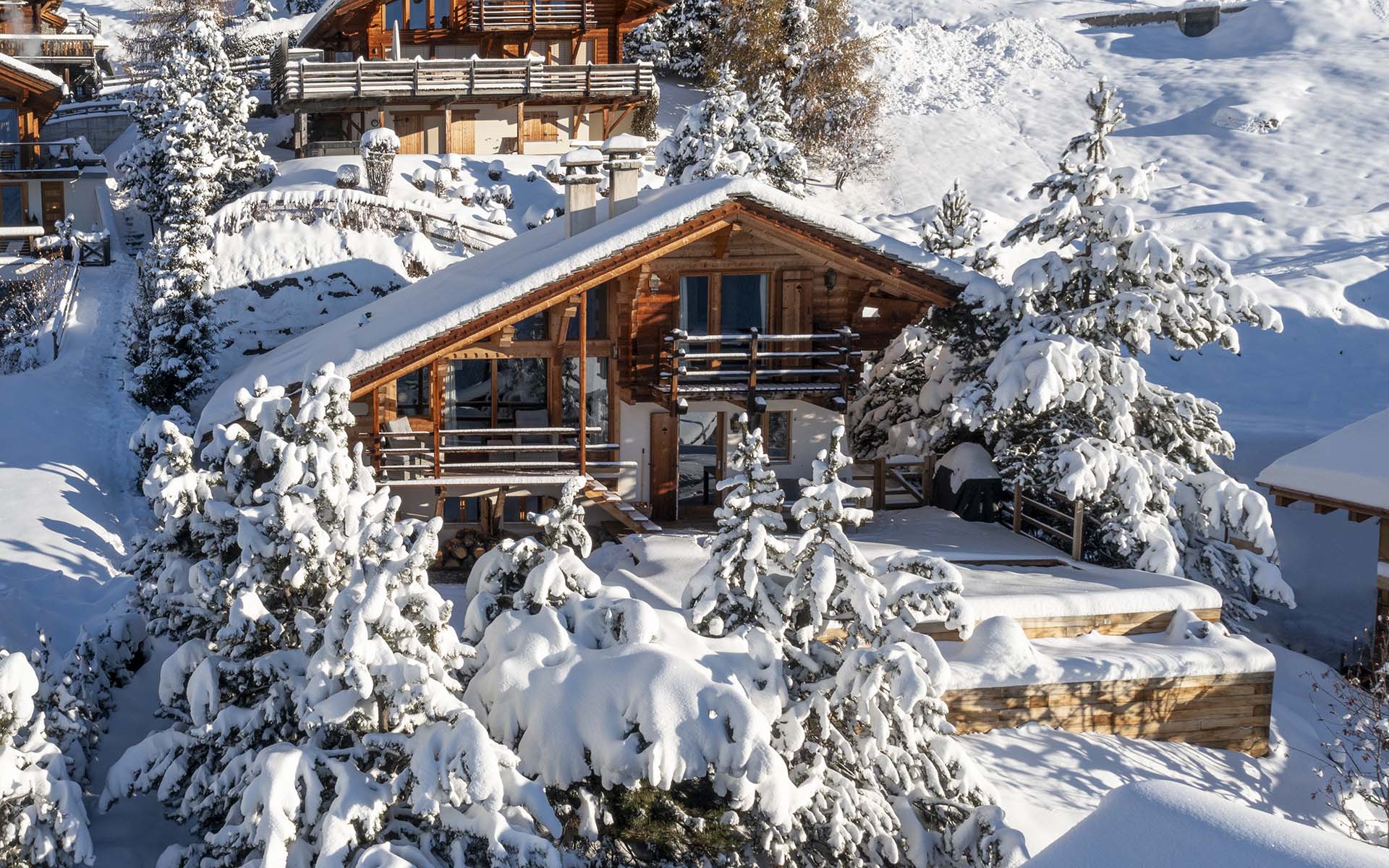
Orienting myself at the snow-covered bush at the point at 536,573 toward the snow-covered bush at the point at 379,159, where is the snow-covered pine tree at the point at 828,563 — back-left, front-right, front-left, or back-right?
back-right

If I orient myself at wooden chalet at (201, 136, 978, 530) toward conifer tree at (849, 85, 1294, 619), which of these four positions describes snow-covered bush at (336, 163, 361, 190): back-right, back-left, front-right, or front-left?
back-left

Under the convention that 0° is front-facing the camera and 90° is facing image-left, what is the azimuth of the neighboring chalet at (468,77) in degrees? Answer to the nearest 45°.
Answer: approximately 0°

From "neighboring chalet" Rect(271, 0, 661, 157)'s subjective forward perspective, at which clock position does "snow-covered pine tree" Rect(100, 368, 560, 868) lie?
The snow-covered pine tree is roughly at 12 o'clock from the neighboring chalet.

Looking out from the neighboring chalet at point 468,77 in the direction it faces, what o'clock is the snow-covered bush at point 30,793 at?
The snow-covered bush is roughly at 12 o'clock from the neighboring chalet.

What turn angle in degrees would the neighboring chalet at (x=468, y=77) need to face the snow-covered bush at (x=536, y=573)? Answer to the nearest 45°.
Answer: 0° — it already faces it

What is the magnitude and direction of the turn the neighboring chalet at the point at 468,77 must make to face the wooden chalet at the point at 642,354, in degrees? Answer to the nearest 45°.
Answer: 0° — it already faces it

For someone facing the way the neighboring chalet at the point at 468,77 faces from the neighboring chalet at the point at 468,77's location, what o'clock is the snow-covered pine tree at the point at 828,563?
The snow-covered pine tree is roughly at 12 o'clock from the neighboring chalet.
